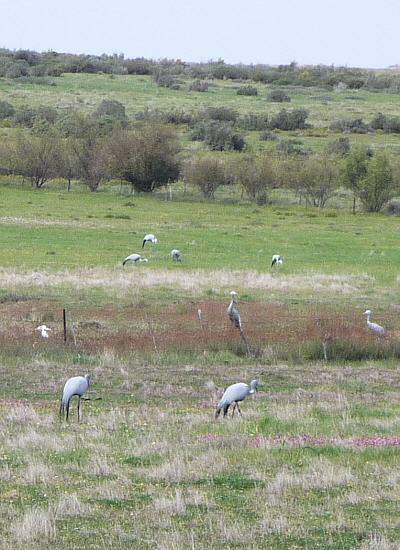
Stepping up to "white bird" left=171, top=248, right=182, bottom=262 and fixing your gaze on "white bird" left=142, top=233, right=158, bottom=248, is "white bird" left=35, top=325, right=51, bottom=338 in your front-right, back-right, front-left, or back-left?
back-left
